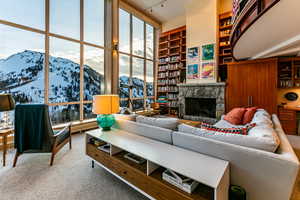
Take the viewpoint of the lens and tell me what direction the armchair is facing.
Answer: facing away from the viewer and to the right of the viewer

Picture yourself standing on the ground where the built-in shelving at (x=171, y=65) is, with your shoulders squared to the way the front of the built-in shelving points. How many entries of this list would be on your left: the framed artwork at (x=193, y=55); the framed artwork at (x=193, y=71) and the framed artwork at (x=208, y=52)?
3

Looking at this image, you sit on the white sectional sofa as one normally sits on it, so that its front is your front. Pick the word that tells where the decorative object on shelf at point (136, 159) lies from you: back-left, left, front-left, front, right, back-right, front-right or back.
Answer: back-left

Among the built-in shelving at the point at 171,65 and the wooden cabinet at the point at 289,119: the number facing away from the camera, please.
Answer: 0

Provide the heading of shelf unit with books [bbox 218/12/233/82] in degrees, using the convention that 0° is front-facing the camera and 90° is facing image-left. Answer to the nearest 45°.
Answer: approximately 45°

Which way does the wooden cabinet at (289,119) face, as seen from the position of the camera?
facing the viewer and to the left of the viewer

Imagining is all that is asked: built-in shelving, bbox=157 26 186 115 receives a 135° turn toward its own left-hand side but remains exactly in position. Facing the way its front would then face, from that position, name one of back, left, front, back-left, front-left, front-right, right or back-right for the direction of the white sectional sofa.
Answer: right

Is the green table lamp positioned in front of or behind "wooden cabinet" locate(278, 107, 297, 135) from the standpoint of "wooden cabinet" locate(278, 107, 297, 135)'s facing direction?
in front

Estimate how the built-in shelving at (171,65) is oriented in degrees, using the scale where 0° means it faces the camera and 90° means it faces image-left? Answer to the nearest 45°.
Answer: approximately 45°

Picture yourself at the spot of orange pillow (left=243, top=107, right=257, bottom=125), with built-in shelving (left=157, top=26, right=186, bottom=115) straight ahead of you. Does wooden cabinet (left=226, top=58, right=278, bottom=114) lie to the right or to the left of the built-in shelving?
right

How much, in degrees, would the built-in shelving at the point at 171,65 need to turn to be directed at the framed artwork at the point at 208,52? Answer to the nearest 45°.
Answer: approximately 90° to its left

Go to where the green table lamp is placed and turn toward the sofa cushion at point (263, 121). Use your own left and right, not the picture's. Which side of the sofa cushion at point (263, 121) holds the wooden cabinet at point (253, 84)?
left
